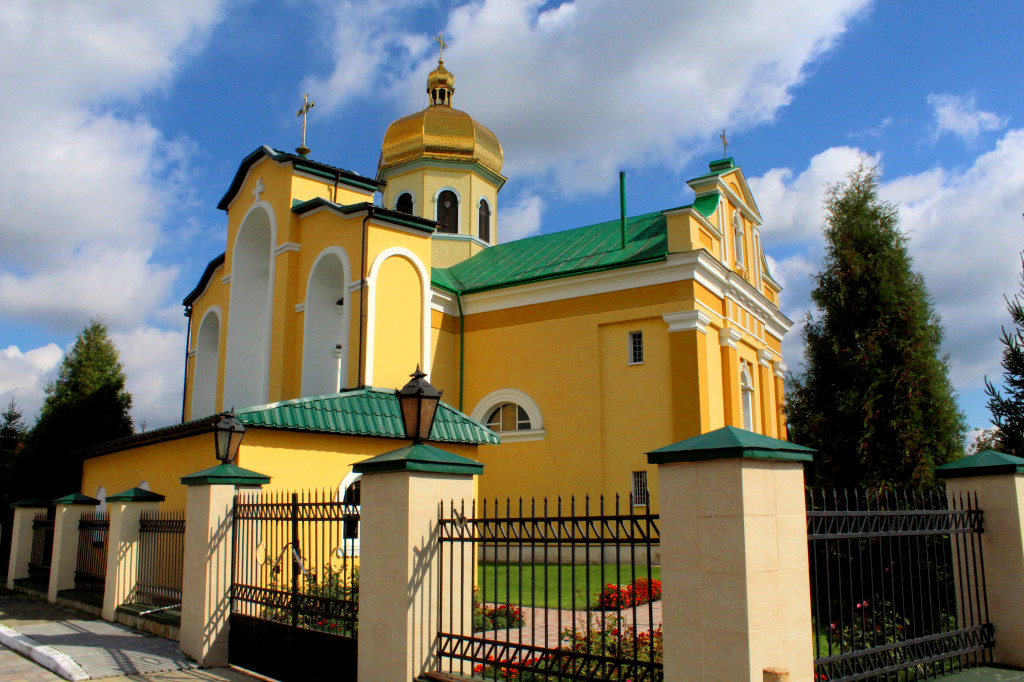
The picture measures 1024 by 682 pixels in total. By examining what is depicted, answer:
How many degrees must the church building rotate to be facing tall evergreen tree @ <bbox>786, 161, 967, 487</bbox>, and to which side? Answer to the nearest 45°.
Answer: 0° — it already faces it

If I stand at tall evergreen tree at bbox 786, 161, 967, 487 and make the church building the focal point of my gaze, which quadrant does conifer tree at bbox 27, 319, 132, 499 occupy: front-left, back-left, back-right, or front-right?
front-left

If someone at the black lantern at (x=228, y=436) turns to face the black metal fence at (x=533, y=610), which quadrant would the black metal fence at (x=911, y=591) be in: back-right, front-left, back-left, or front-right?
front-left

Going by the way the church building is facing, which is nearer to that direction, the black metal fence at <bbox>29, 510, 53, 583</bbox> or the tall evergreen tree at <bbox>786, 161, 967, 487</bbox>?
the tall evergreen tree

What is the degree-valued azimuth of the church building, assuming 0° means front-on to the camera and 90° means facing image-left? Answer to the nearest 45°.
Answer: approximately 315°

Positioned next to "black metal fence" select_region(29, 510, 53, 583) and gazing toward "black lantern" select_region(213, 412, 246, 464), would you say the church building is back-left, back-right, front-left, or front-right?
front-left

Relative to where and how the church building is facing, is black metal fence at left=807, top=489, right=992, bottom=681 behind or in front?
in front

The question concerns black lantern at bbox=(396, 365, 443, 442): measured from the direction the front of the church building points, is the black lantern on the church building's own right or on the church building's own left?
on the church building's own right

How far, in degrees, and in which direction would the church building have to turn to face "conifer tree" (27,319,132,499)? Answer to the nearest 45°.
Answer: approximately 180°
